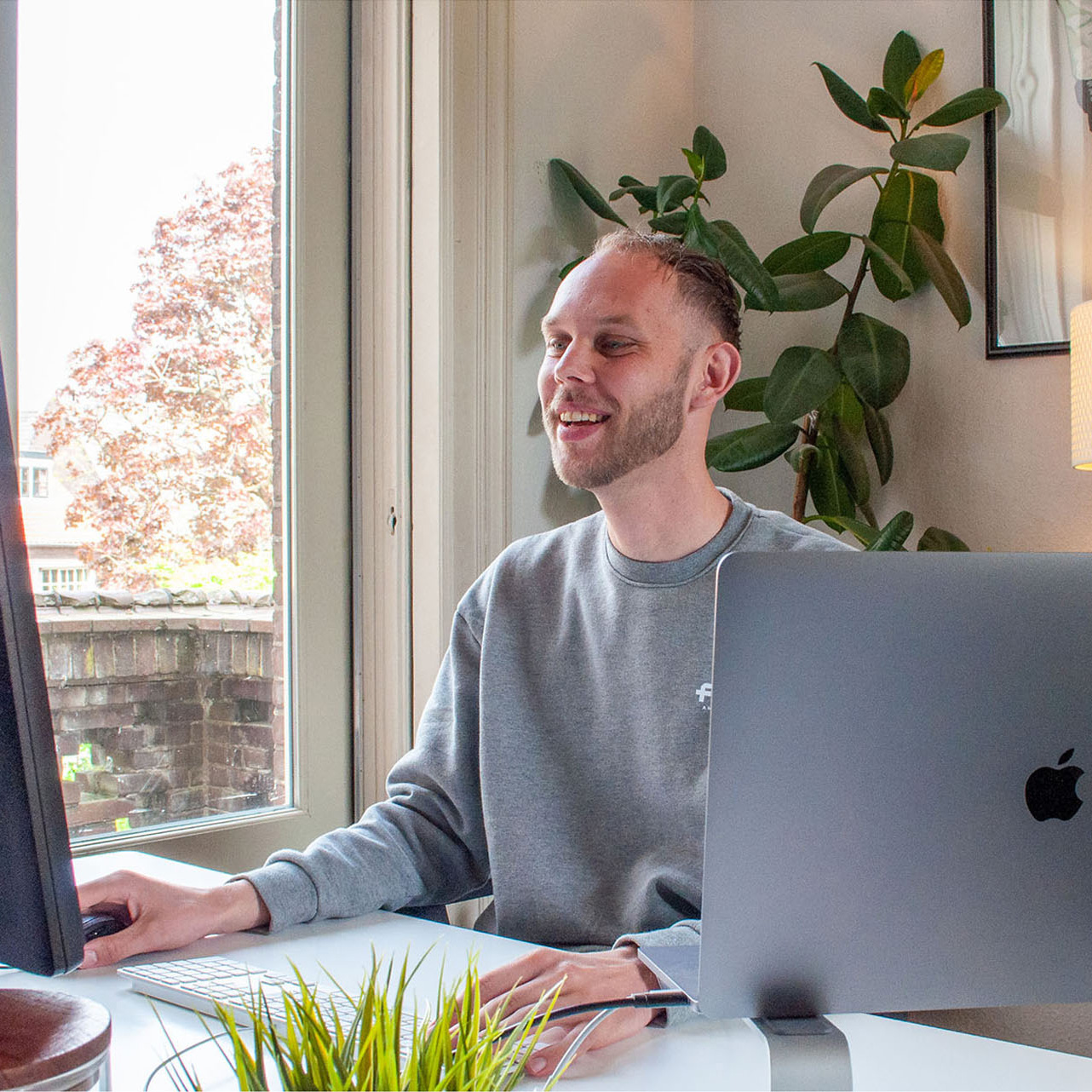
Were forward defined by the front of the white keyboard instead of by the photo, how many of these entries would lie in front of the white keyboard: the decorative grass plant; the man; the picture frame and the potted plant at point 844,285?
3

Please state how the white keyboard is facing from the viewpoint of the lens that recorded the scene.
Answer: facing away from the viewer and to the right of the viewer

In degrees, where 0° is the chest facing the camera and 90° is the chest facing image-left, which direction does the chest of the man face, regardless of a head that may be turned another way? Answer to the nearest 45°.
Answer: approximately 45°

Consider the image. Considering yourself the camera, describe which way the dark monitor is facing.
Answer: facing away from the viewer and to the right of the viewer

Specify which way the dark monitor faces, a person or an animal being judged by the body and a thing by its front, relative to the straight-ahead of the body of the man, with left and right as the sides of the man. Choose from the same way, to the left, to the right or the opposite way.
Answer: the opposite way

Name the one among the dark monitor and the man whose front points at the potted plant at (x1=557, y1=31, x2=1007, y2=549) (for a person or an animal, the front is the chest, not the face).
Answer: the dark monitor

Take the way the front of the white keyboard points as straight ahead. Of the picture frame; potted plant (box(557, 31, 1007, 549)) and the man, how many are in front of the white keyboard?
3

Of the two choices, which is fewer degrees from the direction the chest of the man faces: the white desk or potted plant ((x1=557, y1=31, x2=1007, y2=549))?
the white desk

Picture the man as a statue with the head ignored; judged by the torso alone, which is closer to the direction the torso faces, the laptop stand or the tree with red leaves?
the laptop stand

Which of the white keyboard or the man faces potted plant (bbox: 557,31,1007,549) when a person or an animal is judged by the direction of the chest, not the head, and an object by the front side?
the white keyboard

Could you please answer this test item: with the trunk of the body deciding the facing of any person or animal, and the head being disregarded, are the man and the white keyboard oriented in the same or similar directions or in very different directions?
very different directions

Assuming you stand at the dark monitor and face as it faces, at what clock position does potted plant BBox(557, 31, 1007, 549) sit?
The potted plant is roughly at 12 o'clock from the dark monitor.

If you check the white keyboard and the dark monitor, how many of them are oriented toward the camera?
0

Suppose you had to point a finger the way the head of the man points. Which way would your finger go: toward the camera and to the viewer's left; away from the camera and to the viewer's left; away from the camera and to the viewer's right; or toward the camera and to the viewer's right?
toward the camera and to the viewer's left

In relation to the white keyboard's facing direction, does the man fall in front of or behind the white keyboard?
in front
